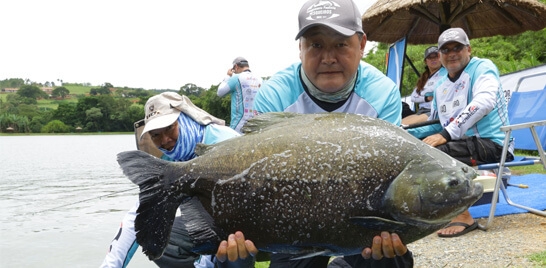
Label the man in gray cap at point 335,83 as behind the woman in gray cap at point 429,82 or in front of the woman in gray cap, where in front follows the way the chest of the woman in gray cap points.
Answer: in front

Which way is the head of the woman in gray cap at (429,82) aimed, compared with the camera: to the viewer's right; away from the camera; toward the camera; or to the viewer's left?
toward the camera

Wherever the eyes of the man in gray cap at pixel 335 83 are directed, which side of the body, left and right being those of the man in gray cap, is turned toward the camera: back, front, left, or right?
front

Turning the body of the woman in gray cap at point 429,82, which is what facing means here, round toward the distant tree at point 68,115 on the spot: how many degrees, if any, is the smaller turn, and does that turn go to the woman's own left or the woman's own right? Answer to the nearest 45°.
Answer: approximately 90° to the woman's own right

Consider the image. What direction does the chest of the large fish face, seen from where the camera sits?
to the viewer's right

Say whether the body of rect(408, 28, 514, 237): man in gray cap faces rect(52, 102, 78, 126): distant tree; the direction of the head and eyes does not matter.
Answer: no

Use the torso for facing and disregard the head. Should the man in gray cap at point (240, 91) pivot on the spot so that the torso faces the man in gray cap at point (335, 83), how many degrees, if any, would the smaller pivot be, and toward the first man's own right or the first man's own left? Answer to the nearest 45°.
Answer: approximately 135° to the first man's own left

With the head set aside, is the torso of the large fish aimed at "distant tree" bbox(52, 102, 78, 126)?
no

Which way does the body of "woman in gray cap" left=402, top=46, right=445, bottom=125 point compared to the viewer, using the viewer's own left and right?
facing the viewer and to the left of the viewer

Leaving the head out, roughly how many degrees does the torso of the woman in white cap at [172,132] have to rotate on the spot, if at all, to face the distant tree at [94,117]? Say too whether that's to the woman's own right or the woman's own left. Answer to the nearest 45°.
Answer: approximately 135° to the woman's own right

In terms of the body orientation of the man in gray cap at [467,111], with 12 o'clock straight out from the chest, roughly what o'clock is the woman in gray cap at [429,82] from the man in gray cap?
The woman in gray cap is roughly at 4 o'clock from the man in gray cap.

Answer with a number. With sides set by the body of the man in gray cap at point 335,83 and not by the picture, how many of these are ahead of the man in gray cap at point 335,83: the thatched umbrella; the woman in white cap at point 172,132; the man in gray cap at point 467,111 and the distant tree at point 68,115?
0

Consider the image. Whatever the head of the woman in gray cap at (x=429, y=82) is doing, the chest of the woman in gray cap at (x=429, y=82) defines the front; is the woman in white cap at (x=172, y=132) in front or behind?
in front

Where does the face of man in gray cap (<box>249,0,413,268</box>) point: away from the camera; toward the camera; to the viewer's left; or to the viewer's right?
toward the camera

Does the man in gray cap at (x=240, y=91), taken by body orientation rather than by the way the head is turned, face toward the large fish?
no

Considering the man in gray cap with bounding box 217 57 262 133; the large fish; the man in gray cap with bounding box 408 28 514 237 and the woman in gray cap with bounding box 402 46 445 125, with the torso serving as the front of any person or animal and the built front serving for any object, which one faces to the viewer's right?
the large fish
